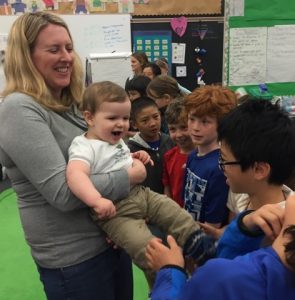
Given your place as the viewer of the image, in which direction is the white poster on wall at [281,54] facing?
facing the viewer

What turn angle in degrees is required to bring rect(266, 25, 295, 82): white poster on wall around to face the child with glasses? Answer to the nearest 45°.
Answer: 0° — it already faces them

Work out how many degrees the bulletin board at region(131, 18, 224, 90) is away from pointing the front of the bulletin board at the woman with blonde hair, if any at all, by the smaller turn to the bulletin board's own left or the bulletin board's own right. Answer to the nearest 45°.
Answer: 0° — it already faces them

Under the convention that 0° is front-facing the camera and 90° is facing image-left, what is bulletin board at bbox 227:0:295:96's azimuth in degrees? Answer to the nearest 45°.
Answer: approximately 0°

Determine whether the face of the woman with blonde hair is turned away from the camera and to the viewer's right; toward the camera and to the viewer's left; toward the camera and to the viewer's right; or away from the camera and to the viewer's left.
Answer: toward the camera and to the viewer's right

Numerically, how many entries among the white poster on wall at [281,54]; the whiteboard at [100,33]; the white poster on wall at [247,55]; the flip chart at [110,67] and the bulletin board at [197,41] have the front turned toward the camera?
5

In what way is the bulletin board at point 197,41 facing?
toward the camera

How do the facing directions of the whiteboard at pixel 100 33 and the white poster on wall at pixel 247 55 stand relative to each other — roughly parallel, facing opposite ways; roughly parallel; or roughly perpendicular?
roughly parallel

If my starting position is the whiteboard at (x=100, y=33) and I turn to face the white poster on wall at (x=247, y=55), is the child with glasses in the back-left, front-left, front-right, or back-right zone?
front-right

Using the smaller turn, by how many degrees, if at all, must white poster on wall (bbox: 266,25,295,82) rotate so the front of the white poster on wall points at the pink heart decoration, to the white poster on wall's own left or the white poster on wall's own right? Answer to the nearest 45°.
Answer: approximately 135° to the white poster on wall's own right

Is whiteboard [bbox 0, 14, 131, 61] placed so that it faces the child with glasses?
yes

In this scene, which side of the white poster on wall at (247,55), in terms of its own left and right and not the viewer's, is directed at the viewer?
front

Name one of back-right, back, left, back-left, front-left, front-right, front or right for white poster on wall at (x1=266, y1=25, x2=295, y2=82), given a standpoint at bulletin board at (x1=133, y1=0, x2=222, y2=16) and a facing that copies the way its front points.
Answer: front-left

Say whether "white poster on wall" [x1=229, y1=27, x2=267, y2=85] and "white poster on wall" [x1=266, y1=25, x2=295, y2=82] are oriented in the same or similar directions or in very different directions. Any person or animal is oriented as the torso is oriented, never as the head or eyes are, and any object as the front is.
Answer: same or similar directions

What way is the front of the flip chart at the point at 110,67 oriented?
toward the camera

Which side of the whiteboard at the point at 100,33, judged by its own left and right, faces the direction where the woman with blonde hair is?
front

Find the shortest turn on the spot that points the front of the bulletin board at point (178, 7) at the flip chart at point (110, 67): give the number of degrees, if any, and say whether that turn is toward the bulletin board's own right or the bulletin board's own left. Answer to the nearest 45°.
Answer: approximately 45° to the bulletin board's own right

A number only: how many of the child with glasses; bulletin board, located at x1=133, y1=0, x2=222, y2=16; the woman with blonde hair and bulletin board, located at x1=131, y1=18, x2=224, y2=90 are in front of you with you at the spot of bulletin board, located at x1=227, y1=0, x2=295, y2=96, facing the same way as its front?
2
